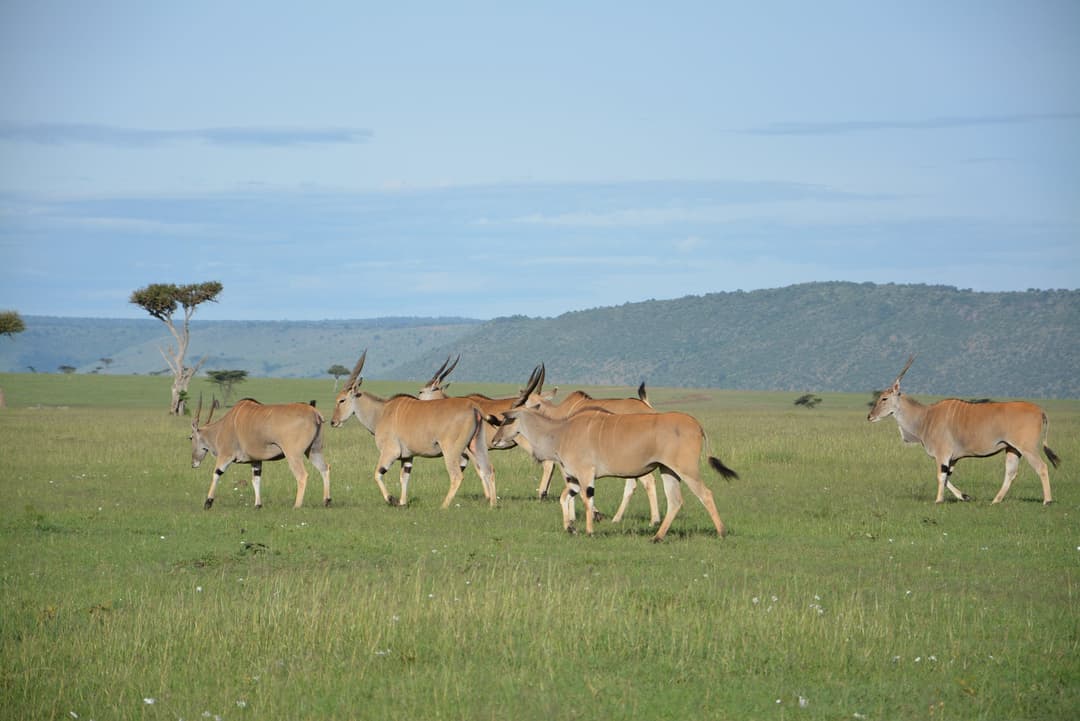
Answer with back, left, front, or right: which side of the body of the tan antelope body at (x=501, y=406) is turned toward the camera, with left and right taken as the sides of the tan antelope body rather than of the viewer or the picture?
left

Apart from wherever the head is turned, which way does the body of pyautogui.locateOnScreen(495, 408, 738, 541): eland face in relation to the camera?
to the viewer's left

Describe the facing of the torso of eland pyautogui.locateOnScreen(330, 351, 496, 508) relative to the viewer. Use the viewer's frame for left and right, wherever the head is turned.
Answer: facing to the left of the viewer

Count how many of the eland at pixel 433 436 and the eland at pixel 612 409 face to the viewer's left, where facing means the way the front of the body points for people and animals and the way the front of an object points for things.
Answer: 2

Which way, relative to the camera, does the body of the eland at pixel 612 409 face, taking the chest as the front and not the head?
to the viewer's left

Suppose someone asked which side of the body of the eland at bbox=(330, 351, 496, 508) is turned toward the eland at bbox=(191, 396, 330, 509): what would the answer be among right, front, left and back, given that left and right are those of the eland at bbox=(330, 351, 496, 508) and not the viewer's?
front

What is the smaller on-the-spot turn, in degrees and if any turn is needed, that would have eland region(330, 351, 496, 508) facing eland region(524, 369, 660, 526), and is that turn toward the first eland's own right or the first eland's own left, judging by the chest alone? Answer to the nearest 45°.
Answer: approximately 180°

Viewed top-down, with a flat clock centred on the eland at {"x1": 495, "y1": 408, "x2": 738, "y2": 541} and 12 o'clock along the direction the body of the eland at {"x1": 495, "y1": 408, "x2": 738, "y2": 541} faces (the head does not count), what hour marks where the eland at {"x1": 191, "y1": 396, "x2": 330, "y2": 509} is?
the eland at {"x1": 191, "y1": 396, "x2": 330, "y2": 509} is roughly at 1 o'clock from the eland at {"x1": 495, "y1": 408, "x2": 738, "y2": 541}.

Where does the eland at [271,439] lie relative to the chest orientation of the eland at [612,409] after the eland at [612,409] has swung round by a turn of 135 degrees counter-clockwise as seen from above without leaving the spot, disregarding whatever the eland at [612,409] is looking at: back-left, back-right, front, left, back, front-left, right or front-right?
back-right

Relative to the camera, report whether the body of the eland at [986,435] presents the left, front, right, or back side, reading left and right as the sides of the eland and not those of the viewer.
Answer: left

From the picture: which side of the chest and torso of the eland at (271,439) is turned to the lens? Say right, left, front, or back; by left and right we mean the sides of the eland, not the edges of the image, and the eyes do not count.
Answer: left
